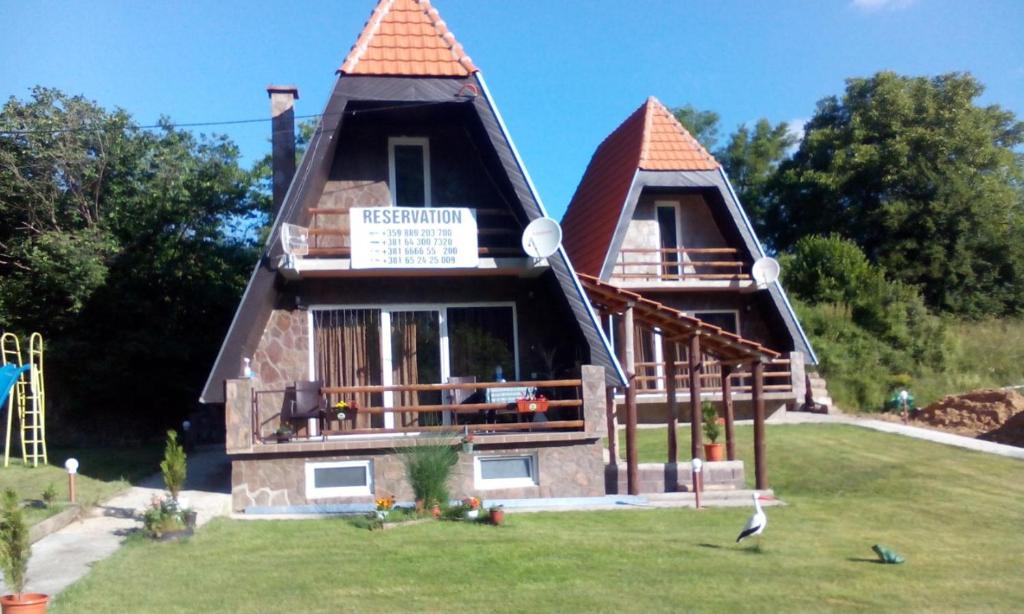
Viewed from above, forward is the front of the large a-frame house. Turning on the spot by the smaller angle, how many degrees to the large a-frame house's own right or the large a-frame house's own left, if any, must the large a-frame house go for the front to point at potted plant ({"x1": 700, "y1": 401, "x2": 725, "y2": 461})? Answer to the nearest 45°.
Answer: approximately 90° to the large a-frame house's own left

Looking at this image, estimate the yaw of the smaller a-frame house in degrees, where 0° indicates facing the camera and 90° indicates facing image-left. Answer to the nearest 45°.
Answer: approximately 315°

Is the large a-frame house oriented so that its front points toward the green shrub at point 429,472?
yes

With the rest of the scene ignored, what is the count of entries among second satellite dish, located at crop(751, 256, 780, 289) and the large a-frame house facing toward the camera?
2

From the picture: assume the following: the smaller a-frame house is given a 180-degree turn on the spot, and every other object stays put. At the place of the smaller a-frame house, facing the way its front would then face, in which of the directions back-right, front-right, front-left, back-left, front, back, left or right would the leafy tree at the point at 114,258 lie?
front-left

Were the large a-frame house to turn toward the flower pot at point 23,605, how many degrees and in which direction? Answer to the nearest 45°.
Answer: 0° — it already faces it

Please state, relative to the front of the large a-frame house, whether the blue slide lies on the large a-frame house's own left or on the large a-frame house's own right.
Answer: on the large a-frame house's own right

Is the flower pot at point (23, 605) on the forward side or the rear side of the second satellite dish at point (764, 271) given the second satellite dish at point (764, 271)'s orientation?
on the forward side

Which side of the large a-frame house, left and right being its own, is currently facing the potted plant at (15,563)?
front

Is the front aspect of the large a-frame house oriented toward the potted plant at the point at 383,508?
yes
